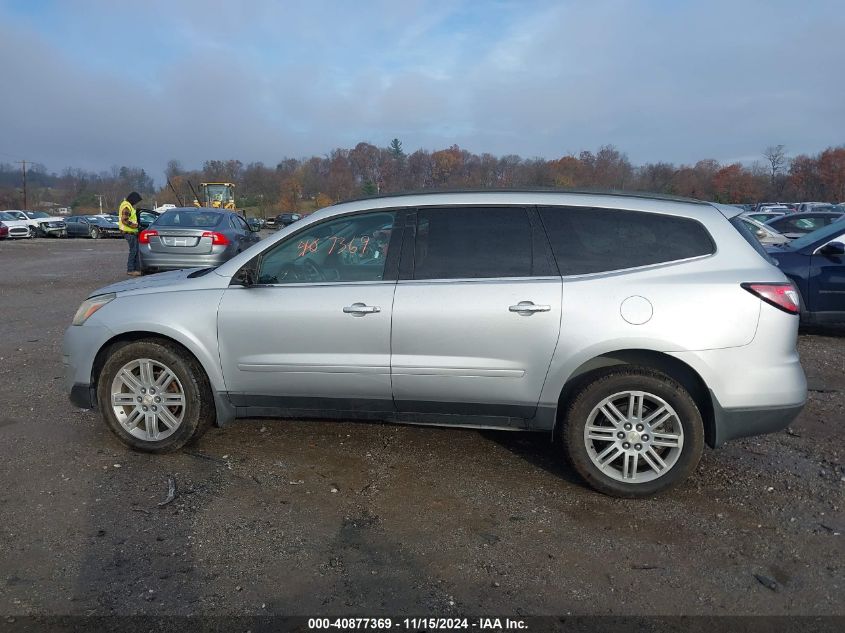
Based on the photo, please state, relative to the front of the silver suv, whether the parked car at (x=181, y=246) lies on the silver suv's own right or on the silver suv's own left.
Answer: on the silver suv's own right

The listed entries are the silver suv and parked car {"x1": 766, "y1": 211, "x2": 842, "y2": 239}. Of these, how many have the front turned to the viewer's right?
0

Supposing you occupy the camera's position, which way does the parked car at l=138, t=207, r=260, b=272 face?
facing away from the viewer and to the right of the viewer

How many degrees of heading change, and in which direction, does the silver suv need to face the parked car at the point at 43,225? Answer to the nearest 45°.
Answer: approximately 45° to its right

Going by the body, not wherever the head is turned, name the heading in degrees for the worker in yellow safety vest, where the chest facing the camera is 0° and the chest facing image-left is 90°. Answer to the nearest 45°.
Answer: approximately 270°

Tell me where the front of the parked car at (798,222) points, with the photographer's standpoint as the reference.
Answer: facing the viewer and to the left of the viewer

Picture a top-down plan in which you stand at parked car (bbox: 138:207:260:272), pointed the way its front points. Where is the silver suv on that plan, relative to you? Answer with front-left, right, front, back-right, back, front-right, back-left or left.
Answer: back-right

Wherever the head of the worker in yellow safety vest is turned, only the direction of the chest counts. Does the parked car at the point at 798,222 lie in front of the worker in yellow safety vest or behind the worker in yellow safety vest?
in front

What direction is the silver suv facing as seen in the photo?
to the viewer's left

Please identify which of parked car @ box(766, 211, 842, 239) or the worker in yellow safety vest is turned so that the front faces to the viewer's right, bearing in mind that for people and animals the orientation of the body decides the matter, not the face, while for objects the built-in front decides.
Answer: the worker in yellow safety vest
